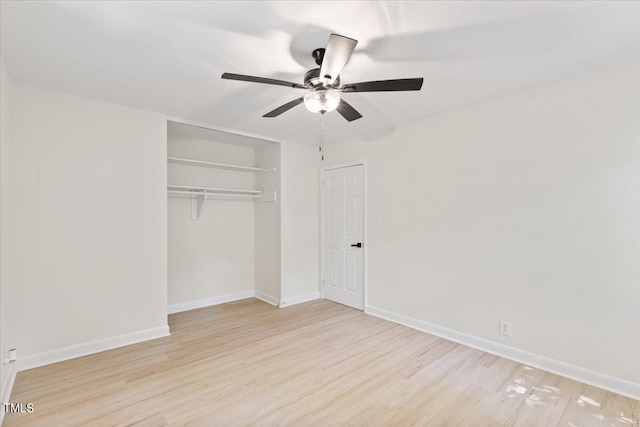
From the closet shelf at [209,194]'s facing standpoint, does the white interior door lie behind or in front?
in front

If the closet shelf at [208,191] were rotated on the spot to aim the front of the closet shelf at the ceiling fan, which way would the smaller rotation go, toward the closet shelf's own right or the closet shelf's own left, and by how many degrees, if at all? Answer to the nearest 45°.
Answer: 0° — it already faces it

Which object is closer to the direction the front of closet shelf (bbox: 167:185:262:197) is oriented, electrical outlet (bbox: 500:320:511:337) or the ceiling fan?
the ceiling fan

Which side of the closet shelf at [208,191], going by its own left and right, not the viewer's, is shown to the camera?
front

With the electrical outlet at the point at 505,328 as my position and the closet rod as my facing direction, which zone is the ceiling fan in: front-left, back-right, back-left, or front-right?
front-left

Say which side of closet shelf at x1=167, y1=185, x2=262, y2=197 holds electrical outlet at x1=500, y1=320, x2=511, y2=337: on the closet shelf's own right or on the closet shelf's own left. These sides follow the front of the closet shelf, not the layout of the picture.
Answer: on the closet shelf's own left

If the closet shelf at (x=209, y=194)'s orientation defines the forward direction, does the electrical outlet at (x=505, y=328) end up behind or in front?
in front

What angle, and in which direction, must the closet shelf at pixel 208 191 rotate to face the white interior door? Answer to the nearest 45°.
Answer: approximately 90° to its left

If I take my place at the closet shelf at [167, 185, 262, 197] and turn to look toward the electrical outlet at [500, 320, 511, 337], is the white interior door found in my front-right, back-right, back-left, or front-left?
front-left
